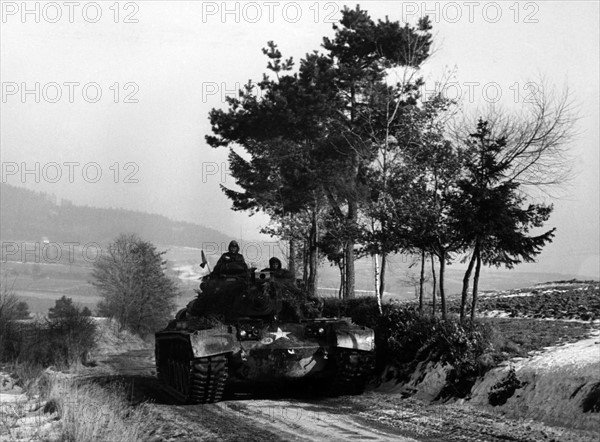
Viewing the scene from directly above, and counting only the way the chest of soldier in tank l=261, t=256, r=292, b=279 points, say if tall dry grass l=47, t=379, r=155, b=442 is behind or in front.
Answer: in front

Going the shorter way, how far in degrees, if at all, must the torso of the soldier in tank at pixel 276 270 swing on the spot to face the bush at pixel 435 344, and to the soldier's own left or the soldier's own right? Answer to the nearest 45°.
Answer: approximately 90° to the soldier's own left

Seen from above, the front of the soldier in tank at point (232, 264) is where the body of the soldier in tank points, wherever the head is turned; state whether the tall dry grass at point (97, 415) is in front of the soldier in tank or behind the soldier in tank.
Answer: in front

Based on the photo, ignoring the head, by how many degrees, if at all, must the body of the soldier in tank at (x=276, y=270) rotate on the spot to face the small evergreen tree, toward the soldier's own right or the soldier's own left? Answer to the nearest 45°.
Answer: approximately 90° to the soldier's own left

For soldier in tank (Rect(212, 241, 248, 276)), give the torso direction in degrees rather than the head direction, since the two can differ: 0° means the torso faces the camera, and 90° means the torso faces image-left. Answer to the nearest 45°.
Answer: approximately 0°

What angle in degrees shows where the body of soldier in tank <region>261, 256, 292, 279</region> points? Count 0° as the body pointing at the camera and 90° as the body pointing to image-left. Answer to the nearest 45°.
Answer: approximately 0°

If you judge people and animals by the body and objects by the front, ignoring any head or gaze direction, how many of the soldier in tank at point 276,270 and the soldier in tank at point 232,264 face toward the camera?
2

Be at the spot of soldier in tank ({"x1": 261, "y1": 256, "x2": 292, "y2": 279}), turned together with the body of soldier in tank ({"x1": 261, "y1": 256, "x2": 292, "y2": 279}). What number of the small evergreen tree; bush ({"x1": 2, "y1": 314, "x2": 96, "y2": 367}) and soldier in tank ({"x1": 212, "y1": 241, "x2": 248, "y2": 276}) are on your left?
1

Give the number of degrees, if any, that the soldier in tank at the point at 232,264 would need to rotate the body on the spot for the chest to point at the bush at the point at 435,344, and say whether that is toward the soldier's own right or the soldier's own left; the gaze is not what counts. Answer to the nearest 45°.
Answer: approximately 45° to the soldier's own left

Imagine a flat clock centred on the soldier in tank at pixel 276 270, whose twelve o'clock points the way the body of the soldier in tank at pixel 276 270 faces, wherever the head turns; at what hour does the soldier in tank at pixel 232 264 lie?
the soldier in tank at pixel 232 264 is roughly at 4 o'clock from the soldier in tank at pixel 276 270.
